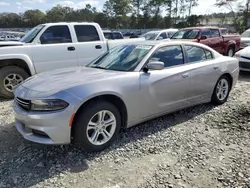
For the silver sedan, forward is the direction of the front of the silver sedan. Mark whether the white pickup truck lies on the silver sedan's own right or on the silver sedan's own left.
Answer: on the silver sedan's own right

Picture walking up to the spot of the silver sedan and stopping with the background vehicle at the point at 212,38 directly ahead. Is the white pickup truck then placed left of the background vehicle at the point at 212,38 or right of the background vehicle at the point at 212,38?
left

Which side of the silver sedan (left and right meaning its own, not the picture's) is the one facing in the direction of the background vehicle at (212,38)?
back

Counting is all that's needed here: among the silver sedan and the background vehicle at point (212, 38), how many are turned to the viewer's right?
0

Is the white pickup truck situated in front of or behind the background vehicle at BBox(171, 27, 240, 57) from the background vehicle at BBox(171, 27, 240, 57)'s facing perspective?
in front

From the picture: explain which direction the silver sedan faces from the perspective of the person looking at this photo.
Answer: facing the viewer and to the left of the viewer

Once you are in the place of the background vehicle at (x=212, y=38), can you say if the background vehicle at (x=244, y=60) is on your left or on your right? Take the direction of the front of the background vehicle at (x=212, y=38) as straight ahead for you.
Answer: on your left

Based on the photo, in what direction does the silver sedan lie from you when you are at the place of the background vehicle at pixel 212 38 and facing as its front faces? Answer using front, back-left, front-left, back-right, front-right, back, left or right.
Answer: front-left

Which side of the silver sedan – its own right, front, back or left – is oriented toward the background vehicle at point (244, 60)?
back
